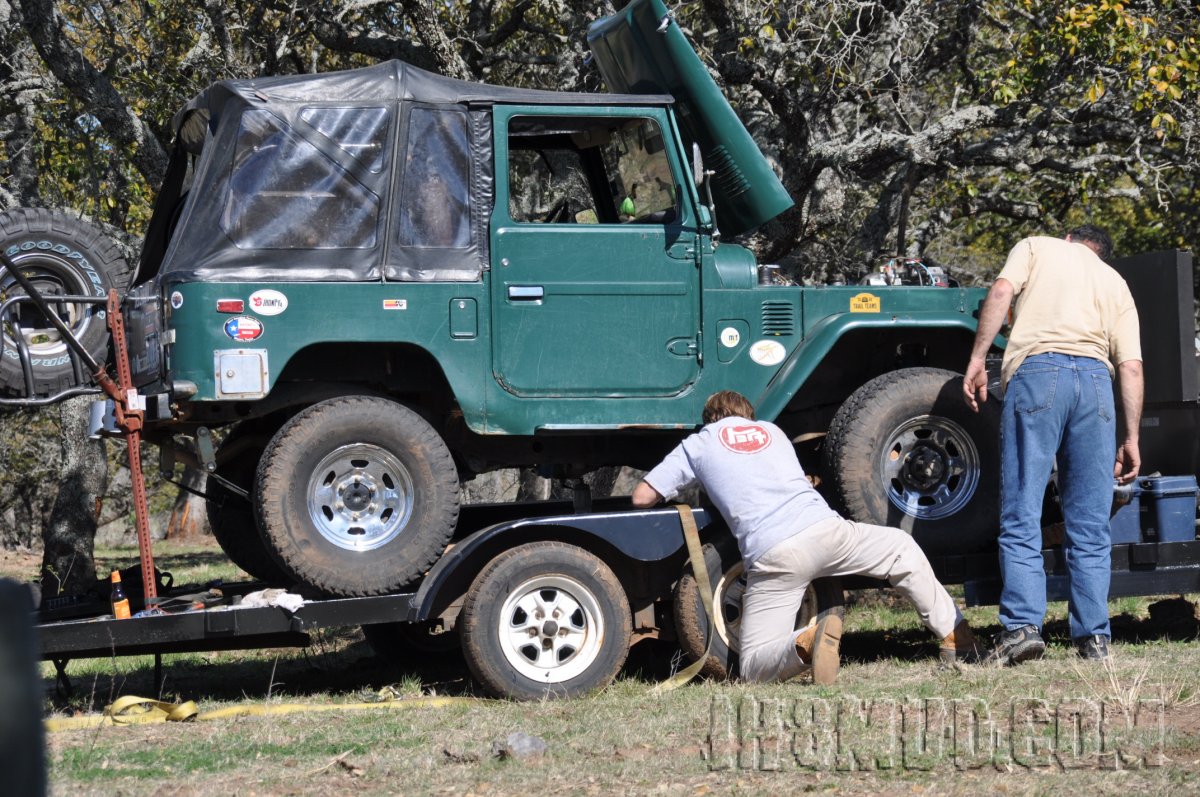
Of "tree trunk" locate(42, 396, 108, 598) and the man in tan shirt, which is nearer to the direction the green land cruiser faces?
the man in tan shirt

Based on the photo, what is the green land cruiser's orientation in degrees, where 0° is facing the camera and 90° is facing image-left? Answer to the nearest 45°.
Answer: approximately 270°

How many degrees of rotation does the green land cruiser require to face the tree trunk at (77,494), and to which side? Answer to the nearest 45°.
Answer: approximately 135° to its left

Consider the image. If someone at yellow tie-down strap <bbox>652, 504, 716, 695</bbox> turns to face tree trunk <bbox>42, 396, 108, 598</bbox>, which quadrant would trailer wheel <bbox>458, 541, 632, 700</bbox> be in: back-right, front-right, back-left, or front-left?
front-left

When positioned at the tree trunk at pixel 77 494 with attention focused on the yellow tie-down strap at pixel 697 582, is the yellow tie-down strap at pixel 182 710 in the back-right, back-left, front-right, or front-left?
front-right

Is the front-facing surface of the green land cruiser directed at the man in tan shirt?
yes
